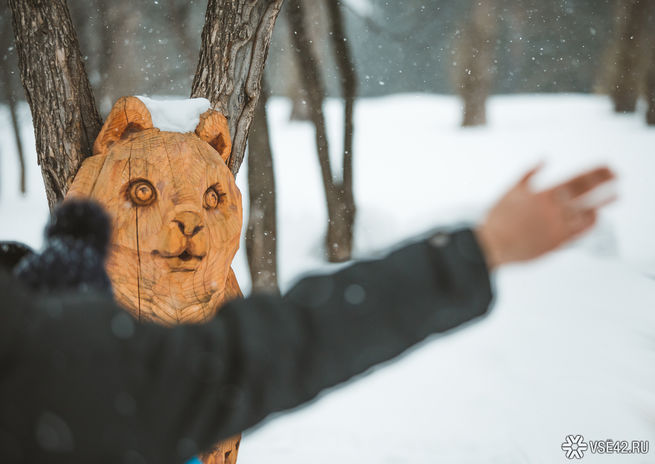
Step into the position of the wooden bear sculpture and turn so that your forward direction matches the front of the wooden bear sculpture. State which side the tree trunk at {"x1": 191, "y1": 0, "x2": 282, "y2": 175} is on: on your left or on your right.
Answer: on your left

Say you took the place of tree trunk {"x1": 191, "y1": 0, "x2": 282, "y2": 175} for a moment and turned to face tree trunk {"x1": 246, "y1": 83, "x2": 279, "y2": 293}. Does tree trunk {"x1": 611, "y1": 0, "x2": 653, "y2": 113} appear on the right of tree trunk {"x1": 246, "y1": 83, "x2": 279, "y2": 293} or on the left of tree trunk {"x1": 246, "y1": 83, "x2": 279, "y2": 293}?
right

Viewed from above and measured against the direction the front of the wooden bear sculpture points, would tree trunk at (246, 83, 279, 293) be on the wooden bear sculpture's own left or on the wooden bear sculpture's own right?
on the wooden bear sculpture's own left

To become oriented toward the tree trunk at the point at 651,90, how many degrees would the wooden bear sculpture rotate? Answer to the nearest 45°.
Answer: approximately 90° to its left

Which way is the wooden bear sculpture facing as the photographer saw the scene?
facing the viewer and to the right of the viewer

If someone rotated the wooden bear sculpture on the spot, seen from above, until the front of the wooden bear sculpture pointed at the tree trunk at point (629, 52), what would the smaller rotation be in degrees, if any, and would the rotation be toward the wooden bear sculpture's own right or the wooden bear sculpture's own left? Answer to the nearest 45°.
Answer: approximately 90° to the wooden bear sculpture's own left
